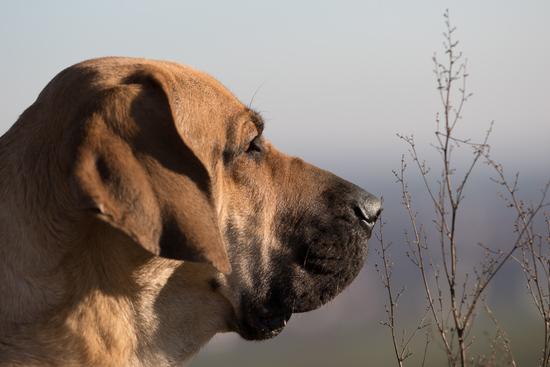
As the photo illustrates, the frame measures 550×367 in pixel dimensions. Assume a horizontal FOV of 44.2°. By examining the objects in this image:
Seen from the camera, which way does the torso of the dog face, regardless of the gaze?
to the viewer's right
